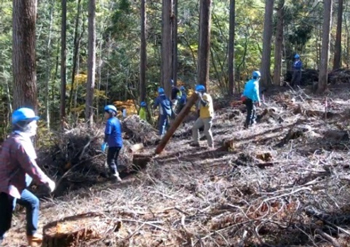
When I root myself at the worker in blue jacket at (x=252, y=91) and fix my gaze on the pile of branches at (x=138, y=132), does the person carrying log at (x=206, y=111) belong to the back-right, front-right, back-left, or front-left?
front-left

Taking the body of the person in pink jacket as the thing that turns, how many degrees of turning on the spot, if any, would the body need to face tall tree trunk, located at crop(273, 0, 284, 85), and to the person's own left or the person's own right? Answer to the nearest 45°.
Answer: approximately 45° to the person's own left

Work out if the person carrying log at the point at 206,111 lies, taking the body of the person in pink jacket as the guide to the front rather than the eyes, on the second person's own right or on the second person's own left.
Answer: on the second person's own left

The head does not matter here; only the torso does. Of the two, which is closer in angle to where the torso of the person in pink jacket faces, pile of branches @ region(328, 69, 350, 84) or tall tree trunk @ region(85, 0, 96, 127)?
the pile of branches

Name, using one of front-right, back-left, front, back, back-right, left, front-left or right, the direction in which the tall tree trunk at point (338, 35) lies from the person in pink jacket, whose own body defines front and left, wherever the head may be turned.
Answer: front-left

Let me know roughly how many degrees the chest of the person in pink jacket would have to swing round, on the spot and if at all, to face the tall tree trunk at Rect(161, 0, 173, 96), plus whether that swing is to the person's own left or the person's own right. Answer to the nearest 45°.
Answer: approximately 45° to the person's own left

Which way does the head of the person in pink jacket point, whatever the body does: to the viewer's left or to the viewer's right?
to the viewer's right

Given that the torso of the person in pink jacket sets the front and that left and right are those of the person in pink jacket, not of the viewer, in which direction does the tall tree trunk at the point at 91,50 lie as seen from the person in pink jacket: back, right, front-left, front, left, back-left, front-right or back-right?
left

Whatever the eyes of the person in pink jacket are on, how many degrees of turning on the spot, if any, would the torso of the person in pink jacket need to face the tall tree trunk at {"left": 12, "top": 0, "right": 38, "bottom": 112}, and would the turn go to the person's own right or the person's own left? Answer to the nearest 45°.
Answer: approximately 90° to the person's own left

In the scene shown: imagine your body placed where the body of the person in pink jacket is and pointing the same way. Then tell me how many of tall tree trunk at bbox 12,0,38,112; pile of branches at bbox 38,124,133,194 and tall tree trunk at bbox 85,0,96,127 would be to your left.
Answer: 3

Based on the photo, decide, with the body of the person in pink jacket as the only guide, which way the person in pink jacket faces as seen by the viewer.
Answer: to the viewer's right

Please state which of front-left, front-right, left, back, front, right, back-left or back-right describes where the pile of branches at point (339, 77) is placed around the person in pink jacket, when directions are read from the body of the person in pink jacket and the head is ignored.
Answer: front-left
